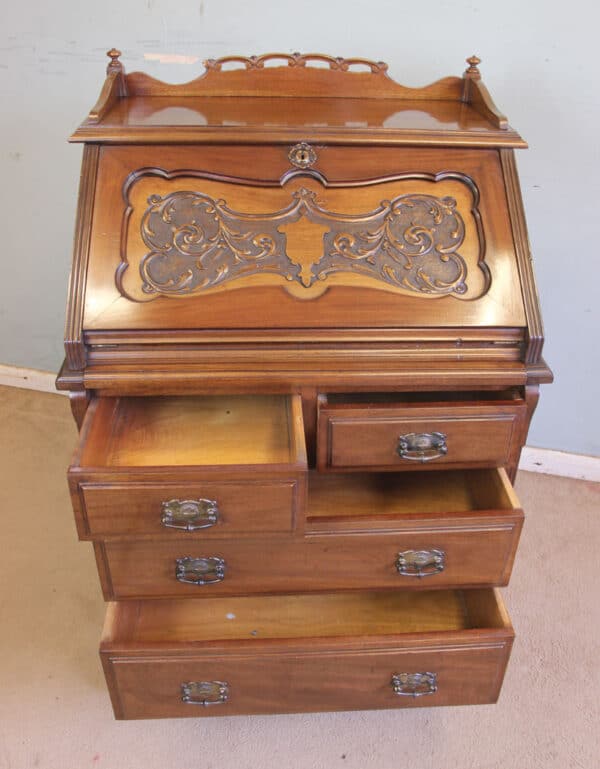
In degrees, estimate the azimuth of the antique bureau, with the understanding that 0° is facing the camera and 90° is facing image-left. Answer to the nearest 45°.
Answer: approximately 0°
